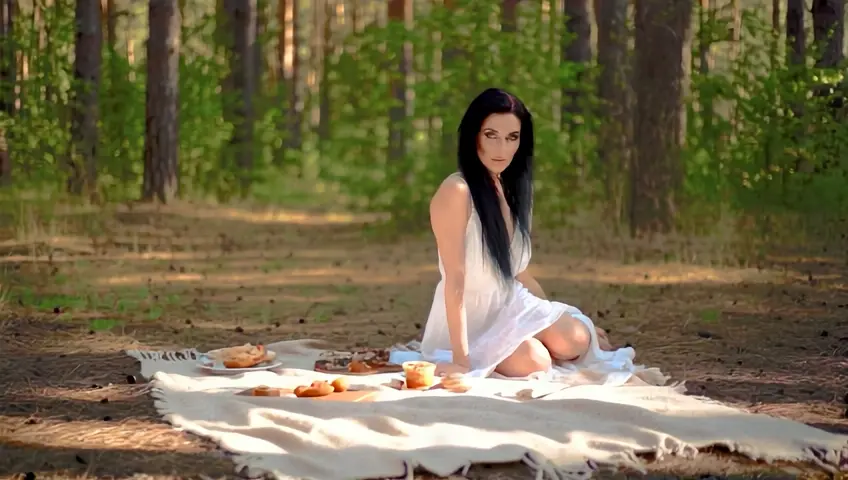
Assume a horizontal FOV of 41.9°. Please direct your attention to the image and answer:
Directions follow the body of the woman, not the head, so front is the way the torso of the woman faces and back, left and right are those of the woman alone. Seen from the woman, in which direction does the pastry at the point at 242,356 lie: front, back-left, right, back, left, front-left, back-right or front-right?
back-right

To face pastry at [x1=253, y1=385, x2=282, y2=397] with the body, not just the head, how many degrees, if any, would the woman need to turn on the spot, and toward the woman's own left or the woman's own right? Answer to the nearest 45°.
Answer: approximately 90° to the woman's own right

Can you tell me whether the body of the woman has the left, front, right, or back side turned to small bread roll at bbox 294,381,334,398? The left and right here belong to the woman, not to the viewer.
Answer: right

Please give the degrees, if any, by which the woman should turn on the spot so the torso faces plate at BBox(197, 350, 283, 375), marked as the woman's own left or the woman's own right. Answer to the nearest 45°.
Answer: approximately 135° to the woman's own right

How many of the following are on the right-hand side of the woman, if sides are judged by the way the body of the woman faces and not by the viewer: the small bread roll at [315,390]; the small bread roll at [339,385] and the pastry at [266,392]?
3

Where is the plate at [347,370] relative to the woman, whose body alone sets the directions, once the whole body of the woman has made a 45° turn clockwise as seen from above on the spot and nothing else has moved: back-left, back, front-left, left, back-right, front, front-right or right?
right

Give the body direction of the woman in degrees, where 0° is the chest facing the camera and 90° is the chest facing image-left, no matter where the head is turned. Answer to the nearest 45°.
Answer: approximately 315°
